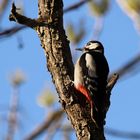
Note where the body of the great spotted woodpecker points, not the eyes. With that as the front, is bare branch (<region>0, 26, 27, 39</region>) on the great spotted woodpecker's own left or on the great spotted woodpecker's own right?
on the great spotted woodpecker's own left

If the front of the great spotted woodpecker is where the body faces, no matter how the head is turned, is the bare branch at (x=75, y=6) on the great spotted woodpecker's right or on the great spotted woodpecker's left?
on the great spotted woodpecker's left

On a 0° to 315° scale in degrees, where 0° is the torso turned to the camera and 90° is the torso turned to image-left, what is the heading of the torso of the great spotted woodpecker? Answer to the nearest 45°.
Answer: approximately 90°
